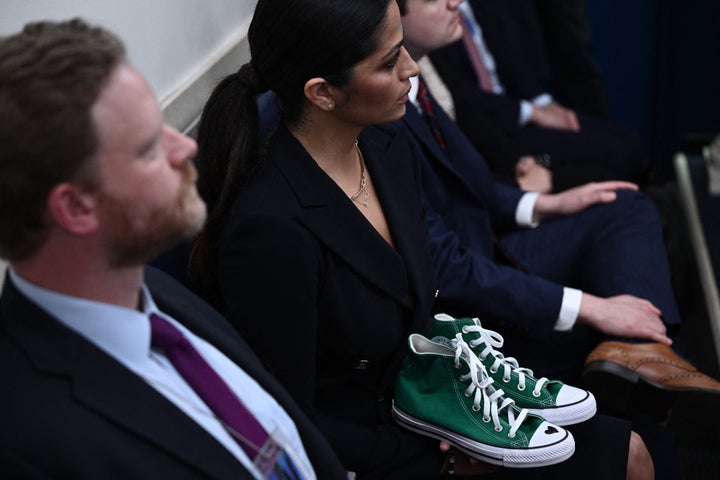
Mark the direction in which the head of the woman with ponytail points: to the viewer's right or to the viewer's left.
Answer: to the viewer's right

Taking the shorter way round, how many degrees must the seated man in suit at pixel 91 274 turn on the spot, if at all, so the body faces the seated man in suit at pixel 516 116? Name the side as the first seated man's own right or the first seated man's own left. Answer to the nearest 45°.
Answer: approximately 90° to the first seated man's own left

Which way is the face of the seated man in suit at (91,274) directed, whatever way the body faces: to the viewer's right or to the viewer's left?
to the viewer's right

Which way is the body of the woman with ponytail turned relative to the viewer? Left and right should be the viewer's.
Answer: facing the viewer and to the right of the viewer

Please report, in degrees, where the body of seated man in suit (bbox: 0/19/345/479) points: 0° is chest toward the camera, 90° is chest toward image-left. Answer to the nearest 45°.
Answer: approximately 315°

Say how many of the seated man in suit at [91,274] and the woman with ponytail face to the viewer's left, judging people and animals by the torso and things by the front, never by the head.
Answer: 0

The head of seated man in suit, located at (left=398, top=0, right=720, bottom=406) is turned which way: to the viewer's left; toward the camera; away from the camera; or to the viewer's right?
to the viewer's right
